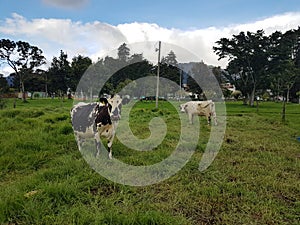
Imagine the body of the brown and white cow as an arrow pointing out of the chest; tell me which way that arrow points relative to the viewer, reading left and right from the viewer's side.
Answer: facing to the left of the viewer

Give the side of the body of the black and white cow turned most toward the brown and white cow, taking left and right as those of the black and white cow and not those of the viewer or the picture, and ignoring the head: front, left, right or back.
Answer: left

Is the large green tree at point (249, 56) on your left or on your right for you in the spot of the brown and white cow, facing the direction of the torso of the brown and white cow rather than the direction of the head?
on your right

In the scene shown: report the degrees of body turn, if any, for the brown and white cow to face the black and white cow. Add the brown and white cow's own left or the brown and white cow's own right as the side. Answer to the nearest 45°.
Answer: approximately 90° to the brown and white cow's own left

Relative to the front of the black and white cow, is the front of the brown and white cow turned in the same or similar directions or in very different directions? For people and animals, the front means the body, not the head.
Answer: very different directions

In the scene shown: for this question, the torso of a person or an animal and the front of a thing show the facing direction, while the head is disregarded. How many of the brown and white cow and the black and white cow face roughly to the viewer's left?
1

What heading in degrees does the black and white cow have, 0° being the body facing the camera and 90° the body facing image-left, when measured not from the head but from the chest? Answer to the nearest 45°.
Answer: approximately 315°

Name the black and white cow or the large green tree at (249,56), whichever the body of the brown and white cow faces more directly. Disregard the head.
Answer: the black and white cow

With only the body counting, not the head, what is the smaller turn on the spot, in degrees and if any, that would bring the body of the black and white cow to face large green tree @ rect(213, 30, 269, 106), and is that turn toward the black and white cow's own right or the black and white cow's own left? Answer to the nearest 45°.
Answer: approximately 90° to the black and white cow's own left
